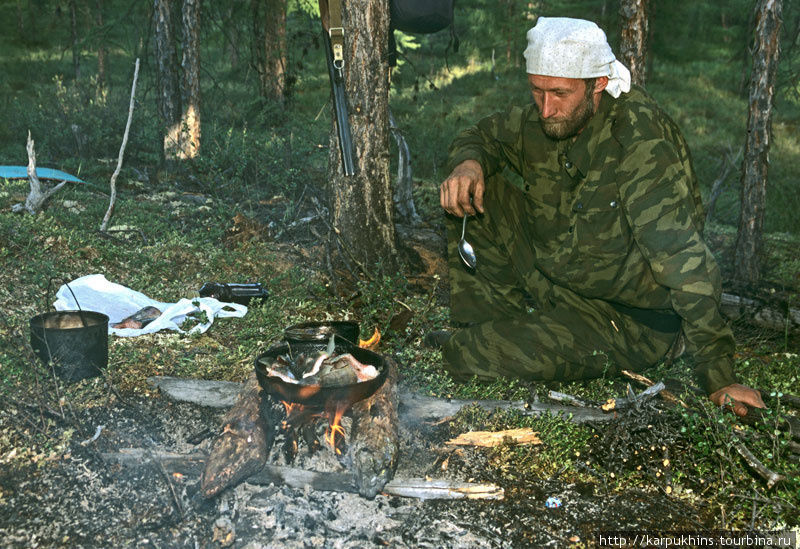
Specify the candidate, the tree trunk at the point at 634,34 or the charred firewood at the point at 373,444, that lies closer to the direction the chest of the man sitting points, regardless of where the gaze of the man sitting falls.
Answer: the charred firewood

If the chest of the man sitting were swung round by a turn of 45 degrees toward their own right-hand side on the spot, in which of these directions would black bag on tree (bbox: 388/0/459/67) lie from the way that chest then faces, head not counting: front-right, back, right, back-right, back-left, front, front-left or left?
front-right

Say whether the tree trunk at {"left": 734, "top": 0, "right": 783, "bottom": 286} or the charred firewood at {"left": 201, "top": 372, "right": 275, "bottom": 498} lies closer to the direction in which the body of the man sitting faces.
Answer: the charred firewood

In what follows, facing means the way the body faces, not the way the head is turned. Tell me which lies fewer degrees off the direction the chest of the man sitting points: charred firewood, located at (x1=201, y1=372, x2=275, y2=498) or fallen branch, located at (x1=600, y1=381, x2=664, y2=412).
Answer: the charred firewood

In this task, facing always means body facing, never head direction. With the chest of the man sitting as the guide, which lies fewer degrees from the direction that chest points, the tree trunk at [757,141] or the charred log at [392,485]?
the charred log

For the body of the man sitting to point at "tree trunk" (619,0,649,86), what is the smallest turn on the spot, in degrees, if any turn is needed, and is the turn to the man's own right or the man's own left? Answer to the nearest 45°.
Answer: approximately 135° to the man's own right

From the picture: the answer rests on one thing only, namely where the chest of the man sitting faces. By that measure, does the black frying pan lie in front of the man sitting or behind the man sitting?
in front

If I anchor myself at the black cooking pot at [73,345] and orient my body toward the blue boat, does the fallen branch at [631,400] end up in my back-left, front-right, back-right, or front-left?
back-right

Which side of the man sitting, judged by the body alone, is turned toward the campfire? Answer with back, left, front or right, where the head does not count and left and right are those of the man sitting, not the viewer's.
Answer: front

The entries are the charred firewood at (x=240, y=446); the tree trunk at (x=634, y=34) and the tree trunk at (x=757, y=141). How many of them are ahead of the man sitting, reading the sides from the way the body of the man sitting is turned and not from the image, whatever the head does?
1

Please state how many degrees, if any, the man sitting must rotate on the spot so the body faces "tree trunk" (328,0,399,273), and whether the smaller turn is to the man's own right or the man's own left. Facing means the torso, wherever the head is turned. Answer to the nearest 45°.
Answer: approximately 90° to the man's own right

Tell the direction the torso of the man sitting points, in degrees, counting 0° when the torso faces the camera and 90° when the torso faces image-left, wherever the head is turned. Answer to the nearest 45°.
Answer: approximately 45°

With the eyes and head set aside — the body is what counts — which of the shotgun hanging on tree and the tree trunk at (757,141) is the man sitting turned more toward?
the shotgun hanging on tree

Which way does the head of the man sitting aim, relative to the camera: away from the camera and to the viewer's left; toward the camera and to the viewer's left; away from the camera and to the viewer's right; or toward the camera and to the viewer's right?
toward the camera and to the viewer's left
